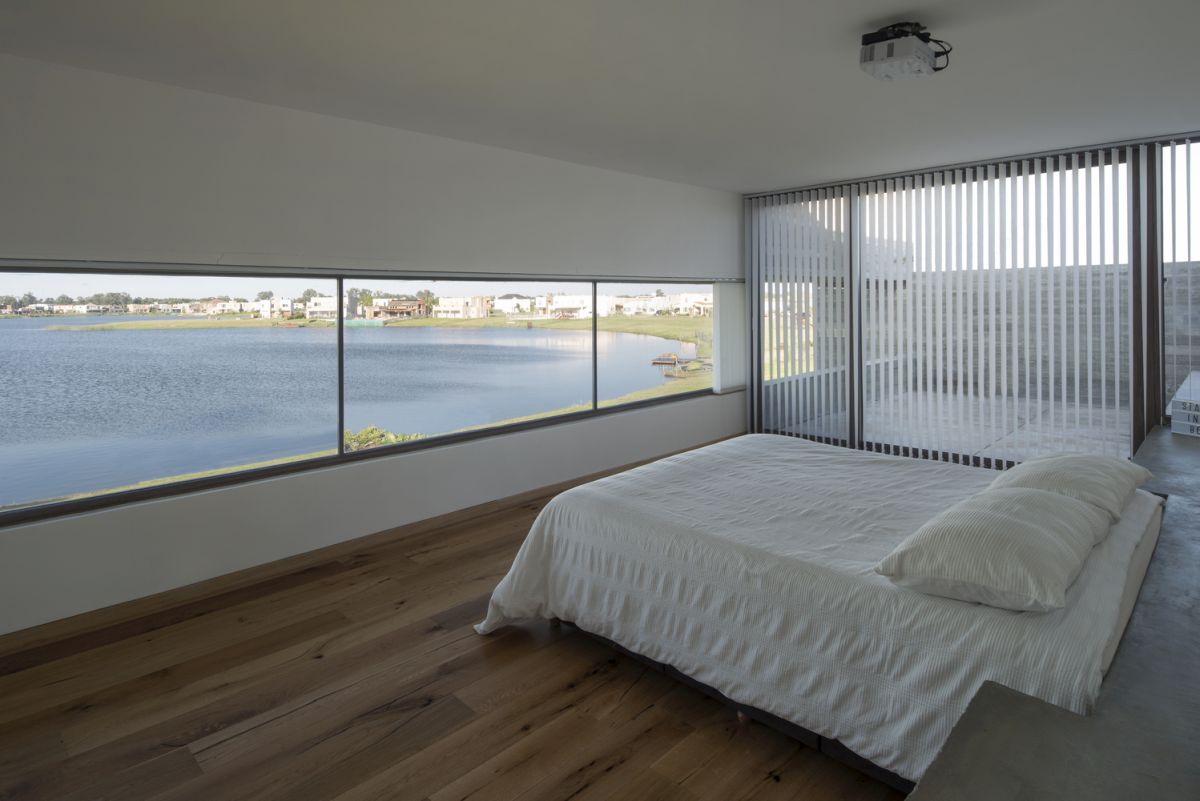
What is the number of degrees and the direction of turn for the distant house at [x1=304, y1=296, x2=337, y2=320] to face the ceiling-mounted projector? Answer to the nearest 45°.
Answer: approximately 45° to its left

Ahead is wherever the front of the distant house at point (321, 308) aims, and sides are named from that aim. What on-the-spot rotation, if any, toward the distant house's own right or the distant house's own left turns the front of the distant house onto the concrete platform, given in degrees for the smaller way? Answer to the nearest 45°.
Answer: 0° — it already faces it

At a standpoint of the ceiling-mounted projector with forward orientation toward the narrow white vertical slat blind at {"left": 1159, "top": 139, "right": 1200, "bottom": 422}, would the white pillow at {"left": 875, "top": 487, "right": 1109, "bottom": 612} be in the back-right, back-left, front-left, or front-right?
back-right

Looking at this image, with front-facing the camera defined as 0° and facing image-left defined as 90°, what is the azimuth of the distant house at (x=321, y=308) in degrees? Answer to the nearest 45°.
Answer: approximately 0°

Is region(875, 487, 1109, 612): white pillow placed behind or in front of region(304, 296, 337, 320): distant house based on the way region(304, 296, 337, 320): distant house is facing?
in front

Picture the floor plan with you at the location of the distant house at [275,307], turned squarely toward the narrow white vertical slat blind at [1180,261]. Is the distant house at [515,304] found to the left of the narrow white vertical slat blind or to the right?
left

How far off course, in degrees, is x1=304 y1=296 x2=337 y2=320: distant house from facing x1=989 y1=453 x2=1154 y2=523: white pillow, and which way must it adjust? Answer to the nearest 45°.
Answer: approximately 45° to its left
